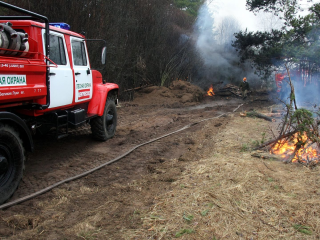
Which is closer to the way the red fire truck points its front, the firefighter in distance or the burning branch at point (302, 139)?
the firefighter in distance

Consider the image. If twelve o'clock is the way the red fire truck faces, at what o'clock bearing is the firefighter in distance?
The firefighter in distance is roughly at 12 o'clock from the red fire truck.

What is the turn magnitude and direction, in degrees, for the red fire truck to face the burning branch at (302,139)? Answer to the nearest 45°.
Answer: approximately 45° to its right

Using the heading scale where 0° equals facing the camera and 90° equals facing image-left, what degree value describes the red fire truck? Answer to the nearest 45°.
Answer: approximately 225°
